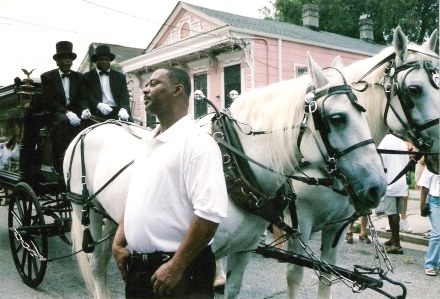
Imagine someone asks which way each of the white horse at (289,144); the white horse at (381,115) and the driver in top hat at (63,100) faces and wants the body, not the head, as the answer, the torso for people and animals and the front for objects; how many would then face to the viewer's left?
0

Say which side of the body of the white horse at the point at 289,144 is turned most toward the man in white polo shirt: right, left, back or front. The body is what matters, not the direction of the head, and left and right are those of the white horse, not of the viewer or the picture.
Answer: right

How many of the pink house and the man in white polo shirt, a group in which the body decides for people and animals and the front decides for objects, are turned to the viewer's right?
0

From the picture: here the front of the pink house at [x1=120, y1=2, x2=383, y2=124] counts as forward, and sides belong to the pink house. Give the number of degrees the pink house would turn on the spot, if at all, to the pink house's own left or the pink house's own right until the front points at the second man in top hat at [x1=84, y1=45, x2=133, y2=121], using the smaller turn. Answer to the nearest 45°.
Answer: approximately 45° to the pink house's own left

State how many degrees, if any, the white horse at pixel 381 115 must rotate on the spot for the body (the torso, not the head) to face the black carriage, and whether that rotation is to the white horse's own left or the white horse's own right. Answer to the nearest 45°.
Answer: approximately 135° to the white horse's own right

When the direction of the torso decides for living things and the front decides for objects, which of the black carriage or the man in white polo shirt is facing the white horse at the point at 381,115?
the black carriage

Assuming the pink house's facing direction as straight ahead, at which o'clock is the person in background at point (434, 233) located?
The person in background is roughly at 10 o'clock from the pink house.

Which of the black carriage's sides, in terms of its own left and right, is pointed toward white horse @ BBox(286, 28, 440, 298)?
front

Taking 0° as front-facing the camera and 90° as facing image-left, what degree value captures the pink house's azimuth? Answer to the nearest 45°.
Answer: approximately 45°

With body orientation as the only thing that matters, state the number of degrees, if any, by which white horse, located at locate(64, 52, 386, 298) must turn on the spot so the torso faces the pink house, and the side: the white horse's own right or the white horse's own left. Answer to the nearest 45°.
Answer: approximately 135° to the white horse's own left

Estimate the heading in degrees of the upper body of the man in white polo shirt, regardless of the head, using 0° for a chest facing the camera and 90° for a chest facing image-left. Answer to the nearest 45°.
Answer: approximately 45°

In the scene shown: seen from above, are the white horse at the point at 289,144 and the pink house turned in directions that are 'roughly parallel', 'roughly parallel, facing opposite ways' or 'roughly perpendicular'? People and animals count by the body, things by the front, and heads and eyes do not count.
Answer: roughly perpendicular

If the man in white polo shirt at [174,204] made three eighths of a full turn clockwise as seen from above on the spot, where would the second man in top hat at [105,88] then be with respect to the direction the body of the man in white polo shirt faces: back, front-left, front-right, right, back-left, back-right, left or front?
front

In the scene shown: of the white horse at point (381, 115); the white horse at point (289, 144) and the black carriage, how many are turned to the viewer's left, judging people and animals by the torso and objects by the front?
0

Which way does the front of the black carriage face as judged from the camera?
facing the viewer and to the right of the viewer
